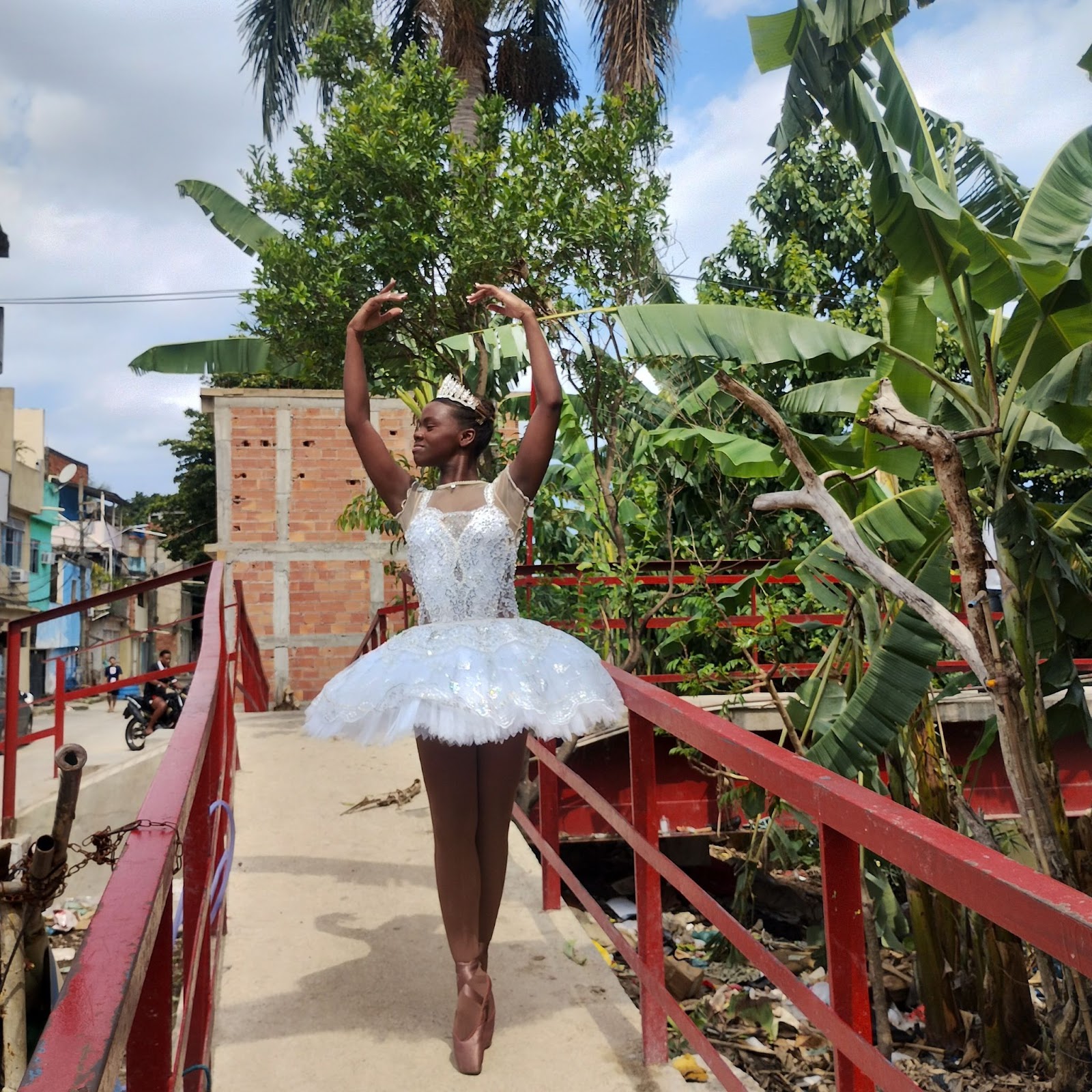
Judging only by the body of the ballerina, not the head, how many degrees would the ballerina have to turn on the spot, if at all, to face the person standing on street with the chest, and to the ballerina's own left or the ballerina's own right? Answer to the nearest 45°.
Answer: approximately 180°

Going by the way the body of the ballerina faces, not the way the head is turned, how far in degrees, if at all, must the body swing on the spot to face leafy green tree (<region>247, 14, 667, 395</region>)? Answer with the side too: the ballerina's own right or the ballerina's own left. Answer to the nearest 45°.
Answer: approximately 180°

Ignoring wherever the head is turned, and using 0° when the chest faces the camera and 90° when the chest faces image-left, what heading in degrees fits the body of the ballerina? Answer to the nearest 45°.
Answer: approximately 0°

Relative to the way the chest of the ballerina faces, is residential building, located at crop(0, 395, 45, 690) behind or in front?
behind

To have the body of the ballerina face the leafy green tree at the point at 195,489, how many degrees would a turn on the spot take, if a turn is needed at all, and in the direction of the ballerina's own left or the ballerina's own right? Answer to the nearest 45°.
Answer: approximately 180°

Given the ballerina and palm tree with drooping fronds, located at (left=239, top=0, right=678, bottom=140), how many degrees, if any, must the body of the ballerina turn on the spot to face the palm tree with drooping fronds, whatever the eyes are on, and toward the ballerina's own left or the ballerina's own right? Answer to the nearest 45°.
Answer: approximately 180°

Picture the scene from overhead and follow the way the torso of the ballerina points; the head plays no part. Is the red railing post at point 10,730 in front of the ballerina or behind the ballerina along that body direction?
behind

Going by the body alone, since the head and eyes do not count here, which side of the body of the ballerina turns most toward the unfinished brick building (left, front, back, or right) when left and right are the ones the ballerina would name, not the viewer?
back

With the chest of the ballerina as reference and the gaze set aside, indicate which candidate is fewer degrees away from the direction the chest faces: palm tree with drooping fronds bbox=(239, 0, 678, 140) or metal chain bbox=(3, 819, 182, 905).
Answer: the metal chain

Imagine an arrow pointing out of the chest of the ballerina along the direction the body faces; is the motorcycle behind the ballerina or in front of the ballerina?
behind

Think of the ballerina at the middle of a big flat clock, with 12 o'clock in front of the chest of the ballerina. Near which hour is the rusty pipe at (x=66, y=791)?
The rusty pipe is roughly at 2 o'clock from the ballerina.

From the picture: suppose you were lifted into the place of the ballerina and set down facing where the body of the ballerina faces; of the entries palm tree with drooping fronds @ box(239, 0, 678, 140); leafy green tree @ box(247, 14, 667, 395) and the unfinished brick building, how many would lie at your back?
3

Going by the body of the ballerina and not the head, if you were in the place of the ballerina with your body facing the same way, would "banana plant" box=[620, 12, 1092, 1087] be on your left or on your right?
on your left

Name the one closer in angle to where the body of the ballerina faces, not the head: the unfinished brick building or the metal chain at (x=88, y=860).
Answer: the metal chain
